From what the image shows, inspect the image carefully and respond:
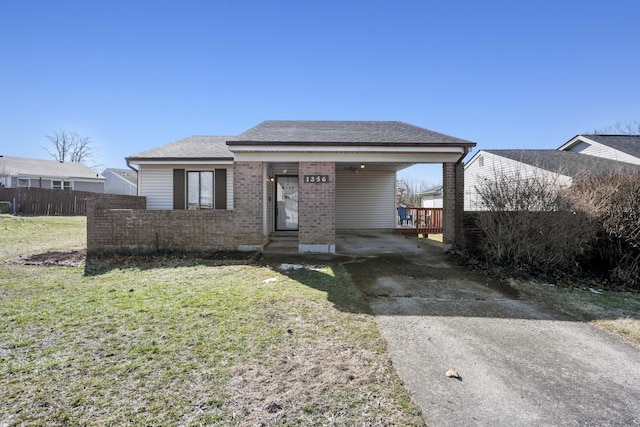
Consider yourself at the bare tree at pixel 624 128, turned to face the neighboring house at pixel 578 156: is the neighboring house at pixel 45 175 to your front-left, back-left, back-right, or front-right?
front-right

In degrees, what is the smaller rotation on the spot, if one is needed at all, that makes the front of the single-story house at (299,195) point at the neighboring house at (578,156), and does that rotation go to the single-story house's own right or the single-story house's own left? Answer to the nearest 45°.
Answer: approximately 135° to the single-story house's own left

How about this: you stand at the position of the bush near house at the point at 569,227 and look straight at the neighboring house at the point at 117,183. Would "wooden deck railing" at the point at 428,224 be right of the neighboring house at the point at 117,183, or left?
right

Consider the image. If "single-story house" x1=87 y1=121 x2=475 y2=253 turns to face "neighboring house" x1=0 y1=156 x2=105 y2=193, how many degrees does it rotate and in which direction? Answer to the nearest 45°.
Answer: approximately 135° to its right

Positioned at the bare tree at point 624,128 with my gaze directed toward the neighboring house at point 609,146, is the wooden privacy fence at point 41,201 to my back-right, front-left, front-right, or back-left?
front-right

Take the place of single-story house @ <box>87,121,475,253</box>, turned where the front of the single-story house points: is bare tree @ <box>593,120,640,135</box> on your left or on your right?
on your left

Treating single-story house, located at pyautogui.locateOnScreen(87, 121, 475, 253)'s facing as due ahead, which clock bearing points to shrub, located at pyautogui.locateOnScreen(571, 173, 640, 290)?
The shrub is roughly at 10 o'clock from the single-story house.

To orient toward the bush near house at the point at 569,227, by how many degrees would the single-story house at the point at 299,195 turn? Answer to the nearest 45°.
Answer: approximately 45° to its left

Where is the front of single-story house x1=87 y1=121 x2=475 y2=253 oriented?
toward the camera
